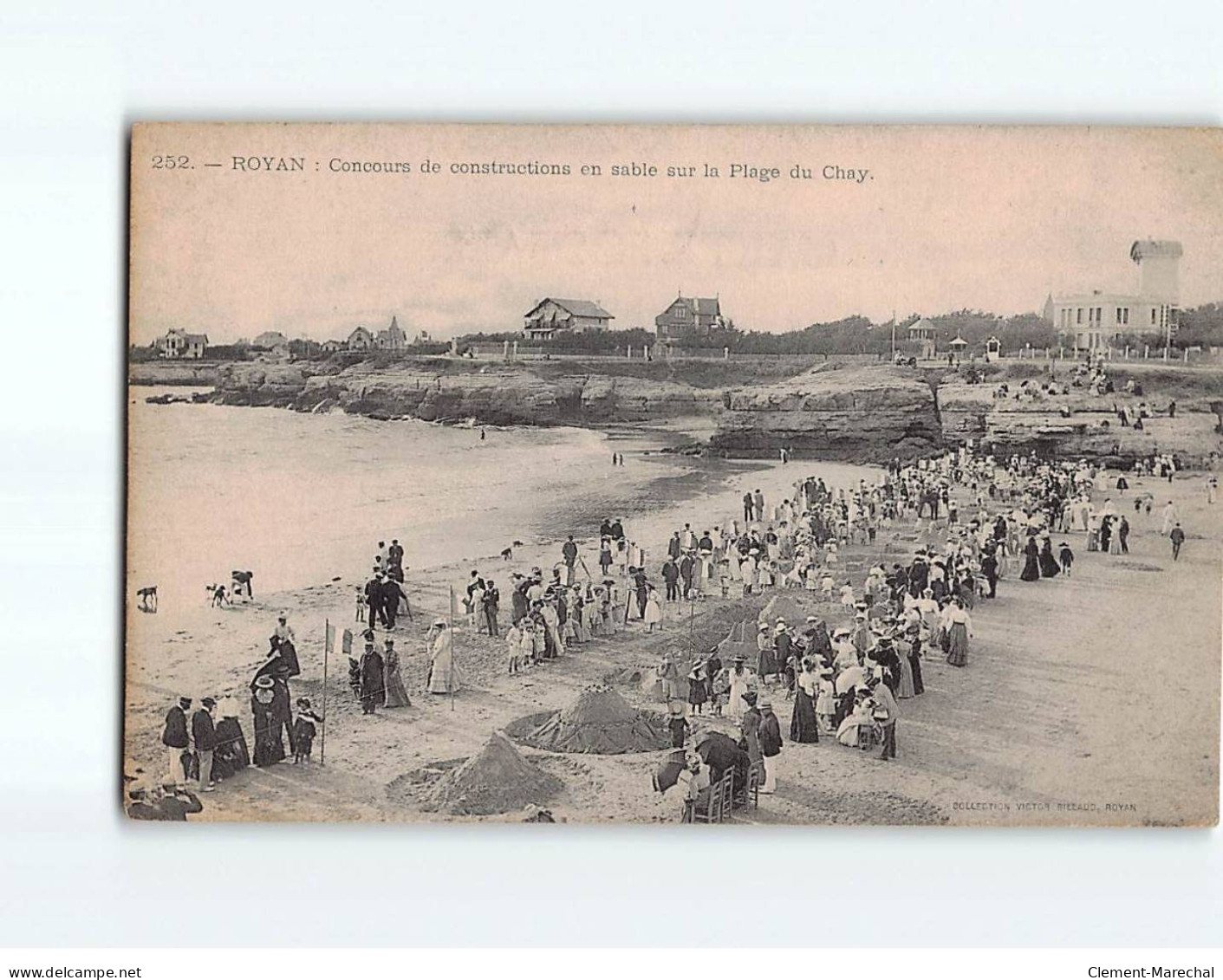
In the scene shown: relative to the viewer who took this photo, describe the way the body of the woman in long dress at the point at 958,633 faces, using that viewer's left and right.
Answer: facing away from the viewer and to the left of the viewer

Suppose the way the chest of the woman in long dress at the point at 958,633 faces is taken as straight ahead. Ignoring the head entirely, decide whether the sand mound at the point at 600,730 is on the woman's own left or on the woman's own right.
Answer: on the woman's own left

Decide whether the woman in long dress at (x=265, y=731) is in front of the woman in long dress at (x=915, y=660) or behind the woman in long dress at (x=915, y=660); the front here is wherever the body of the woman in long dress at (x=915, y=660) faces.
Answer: in front

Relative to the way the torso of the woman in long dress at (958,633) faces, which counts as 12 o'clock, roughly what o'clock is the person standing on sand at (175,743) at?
The person standing on sand is roughly at 10 o'clock from the woman in long dress.

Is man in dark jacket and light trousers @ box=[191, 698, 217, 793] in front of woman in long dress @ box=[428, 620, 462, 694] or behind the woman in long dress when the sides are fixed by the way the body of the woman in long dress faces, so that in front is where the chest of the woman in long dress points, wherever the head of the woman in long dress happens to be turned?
in front

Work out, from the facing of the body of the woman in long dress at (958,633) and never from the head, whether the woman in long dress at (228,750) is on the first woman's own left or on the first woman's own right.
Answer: on the first woman's own left

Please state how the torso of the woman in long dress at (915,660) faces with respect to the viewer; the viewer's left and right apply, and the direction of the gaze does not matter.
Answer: facing to the left of the viewer
